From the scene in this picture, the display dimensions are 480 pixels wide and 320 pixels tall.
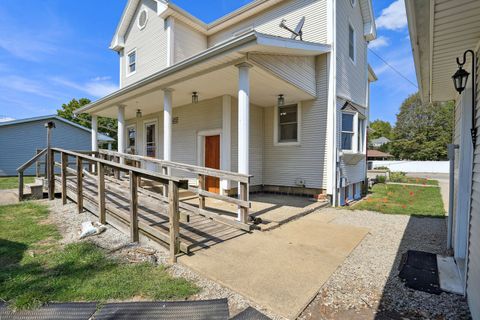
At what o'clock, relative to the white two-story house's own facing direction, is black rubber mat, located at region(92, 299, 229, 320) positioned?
The black rubber mat is roughly at 11 o'clock from the white two-story house.

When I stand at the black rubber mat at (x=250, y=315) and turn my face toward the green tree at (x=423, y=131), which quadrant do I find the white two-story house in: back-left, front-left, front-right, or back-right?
front-left

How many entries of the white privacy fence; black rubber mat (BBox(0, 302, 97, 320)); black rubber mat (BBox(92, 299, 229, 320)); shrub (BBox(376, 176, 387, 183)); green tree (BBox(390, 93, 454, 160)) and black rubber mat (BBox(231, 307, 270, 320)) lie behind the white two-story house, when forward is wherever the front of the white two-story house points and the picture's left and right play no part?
3

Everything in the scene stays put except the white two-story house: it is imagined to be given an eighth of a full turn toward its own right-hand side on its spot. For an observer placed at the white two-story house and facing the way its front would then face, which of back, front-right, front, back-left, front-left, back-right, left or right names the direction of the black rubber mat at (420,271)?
left

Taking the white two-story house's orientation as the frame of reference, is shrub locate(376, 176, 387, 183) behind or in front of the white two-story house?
behind

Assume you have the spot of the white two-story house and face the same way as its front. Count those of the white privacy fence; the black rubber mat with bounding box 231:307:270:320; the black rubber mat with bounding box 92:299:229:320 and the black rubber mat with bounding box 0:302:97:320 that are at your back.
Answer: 1

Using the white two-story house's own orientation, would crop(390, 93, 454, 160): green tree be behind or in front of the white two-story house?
behind

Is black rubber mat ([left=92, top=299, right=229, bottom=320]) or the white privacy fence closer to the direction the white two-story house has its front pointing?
the black rubber mat

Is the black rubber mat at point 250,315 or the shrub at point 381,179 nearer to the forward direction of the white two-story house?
the black rubber mat

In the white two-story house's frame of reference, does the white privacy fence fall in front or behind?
behind

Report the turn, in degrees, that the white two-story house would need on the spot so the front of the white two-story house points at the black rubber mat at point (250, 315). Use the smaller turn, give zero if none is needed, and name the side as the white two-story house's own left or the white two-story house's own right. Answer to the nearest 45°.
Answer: approximately 45° to the white two-story house's own left

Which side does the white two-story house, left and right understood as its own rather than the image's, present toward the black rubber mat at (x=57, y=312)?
front

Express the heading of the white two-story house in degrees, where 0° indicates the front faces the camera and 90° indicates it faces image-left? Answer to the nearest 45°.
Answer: approximately 45°
